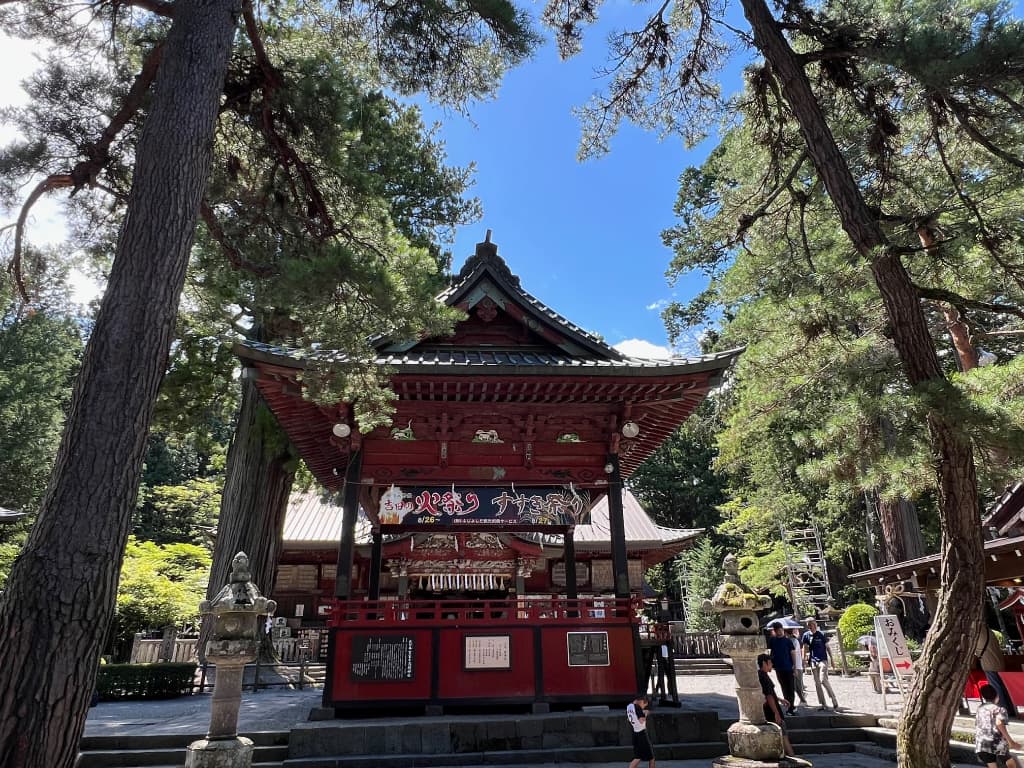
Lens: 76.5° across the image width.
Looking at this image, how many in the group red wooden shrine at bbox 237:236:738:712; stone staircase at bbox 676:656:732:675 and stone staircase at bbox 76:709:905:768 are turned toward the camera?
3

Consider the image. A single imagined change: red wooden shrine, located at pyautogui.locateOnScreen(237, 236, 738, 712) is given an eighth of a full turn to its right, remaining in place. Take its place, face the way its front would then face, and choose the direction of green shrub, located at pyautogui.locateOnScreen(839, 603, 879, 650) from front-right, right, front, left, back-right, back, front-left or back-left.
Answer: back

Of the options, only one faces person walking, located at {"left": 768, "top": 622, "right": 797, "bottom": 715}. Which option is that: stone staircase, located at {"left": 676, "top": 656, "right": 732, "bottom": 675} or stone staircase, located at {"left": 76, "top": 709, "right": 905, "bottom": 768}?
stone staircase, located at {"left": 676, "top": 656, "right": 732, "bottom": 675}

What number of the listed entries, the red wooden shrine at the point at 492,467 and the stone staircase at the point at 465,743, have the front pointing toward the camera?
2

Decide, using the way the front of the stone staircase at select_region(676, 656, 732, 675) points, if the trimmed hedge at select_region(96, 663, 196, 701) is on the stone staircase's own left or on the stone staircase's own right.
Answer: on the stone staircase's own right

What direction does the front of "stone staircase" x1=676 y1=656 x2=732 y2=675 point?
toward the camera

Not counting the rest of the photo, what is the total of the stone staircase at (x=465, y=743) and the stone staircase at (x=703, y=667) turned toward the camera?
2

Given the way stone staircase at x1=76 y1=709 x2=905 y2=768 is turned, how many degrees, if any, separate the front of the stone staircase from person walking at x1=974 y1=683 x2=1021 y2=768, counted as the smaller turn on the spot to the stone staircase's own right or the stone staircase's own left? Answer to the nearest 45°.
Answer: approximately 45° to the stone staircase's own left

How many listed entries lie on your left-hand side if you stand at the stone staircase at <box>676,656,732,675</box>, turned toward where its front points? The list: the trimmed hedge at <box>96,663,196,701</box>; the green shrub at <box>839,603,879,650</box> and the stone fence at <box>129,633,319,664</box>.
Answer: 1

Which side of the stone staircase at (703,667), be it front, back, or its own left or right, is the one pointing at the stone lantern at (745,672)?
front
